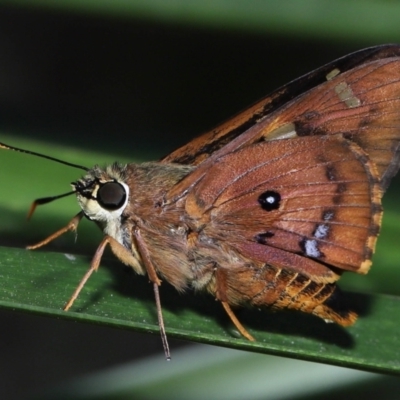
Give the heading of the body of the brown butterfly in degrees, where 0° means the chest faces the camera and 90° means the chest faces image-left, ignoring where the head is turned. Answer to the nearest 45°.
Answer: approximately 90°
